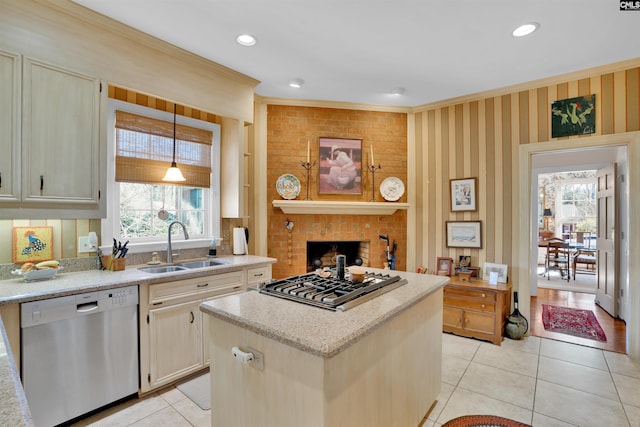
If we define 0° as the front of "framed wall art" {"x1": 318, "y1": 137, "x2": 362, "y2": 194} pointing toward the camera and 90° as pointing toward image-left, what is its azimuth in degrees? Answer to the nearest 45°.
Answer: approximately 0°

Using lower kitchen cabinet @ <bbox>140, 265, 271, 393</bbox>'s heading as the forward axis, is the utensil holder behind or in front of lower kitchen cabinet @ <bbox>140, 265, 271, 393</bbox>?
behind

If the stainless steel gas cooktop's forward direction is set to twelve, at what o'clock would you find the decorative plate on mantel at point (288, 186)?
The decorative plate on mantel is roughly at 7 o'clock from the stainless steel gas cooktop.

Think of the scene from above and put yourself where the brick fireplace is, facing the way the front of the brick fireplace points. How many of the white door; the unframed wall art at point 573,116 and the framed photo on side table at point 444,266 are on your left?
3

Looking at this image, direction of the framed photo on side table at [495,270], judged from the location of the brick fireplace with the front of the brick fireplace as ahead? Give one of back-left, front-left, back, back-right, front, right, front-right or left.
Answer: left

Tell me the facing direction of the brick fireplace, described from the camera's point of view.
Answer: facing the viewer

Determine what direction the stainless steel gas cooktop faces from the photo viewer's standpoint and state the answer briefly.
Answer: facing the viewer and to the right of the viewer

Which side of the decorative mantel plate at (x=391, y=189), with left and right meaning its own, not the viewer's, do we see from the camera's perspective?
front

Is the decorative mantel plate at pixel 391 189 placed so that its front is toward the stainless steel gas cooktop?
yes

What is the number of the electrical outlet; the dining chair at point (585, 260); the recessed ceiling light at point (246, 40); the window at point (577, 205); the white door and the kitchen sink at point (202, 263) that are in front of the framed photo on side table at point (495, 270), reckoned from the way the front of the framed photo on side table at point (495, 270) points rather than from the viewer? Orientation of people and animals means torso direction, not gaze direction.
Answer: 3

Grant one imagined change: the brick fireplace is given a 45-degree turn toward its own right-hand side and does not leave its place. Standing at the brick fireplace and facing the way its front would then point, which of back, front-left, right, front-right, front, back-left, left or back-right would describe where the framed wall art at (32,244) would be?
front

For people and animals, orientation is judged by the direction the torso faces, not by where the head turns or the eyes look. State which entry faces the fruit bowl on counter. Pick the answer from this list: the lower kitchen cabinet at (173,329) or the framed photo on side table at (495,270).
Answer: the framed photo on side table
